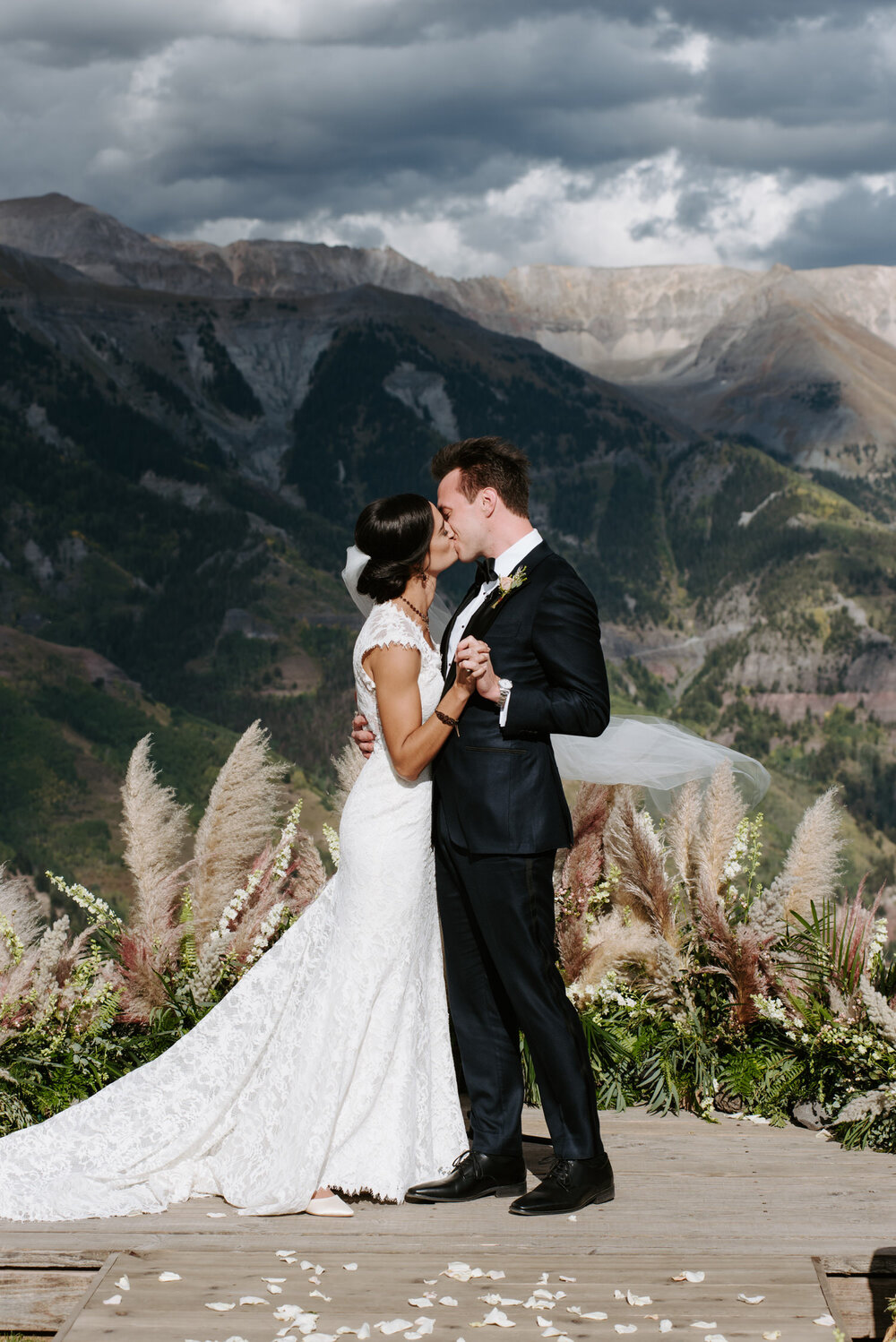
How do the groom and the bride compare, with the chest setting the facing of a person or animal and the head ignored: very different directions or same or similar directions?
very different directions

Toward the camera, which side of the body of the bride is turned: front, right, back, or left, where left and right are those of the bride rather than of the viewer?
right

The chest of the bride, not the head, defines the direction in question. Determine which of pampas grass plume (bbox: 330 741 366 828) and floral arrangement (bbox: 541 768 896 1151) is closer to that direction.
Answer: the floral arrangement

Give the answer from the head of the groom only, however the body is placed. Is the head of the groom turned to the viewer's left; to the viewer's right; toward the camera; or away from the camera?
to the viewer's left

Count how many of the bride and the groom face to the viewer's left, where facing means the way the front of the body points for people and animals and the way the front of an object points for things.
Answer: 1

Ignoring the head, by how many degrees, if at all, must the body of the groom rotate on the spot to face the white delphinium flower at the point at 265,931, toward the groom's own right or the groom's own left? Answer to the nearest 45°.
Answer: approximately 45° to the groom's own right

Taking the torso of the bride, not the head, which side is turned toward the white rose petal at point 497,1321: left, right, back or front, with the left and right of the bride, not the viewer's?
right

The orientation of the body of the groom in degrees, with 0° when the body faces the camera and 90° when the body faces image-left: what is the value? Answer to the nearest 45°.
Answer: approximately 90°
